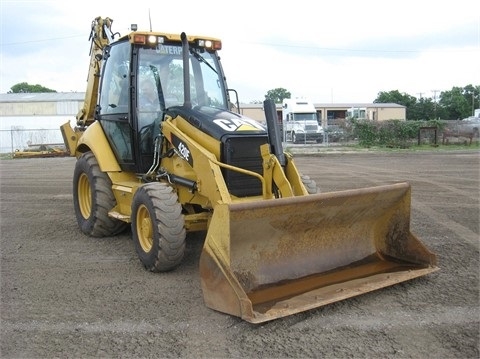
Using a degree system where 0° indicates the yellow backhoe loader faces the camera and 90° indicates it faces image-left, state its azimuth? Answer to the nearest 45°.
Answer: approximately 315°

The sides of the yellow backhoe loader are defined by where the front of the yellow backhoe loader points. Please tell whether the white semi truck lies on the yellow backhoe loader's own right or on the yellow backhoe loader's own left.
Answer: on the yellow backhoe loader's own left

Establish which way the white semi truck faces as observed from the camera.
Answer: facing the viewer and to the right of the viewer

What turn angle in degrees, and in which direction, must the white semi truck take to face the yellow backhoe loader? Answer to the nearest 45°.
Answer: approximately 45° to its right

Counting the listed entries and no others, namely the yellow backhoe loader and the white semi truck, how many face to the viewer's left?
0

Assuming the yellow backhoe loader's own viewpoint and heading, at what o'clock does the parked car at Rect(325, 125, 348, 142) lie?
The parked car is roughly at 8 o'clock from the yellow backhoe loader.

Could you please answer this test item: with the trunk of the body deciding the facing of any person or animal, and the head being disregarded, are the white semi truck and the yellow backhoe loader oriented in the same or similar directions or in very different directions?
same or similar directions

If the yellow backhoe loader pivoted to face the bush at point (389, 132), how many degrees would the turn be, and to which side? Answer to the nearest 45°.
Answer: approximately 135° to its left
